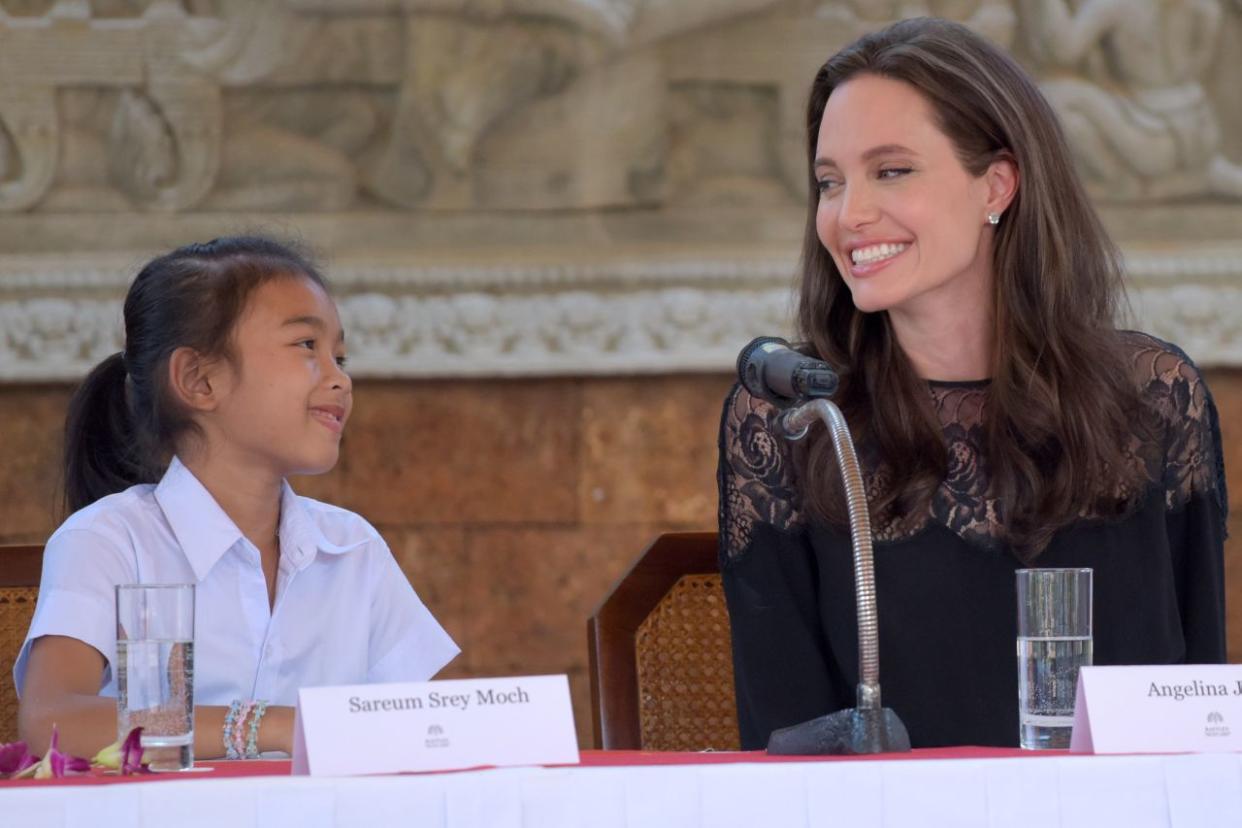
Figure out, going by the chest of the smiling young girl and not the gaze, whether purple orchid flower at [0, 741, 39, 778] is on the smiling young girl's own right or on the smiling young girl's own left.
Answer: on the smiling young girl's own right

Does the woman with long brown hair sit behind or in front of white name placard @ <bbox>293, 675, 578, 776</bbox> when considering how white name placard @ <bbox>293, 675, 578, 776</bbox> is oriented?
behind

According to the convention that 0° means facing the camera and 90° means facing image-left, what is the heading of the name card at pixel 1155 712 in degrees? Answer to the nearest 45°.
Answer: approximately 0°

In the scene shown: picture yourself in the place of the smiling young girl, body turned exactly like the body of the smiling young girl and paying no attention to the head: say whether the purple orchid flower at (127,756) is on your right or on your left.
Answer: on your right

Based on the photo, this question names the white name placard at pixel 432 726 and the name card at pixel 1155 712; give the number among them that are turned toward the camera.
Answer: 2

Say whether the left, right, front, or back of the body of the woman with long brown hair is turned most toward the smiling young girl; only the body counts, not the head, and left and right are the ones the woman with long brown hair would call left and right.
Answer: right

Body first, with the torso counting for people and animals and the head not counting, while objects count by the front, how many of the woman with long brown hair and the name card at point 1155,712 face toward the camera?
2

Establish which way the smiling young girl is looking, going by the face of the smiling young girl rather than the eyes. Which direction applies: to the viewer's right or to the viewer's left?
to the viewer's right

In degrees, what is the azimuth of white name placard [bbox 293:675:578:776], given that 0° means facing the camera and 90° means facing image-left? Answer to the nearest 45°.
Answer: approximately 0°
